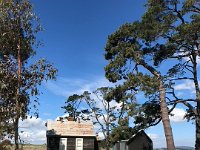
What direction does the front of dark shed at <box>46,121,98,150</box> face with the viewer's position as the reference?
facing the viewer
